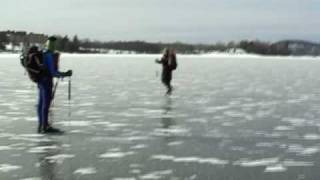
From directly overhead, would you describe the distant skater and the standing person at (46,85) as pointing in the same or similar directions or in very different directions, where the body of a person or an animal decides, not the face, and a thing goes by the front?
very different directions

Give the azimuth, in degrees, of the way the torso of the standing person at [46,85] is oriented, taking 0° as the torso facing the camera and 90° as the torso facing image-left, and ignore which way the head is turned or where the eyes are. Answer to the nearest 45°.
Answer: approximately 270°
